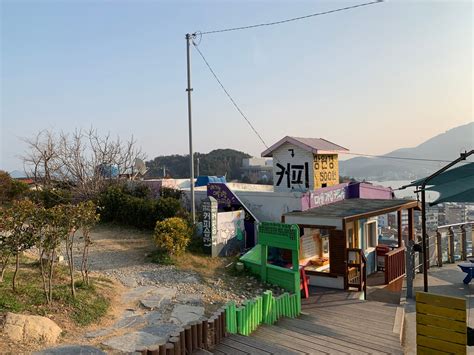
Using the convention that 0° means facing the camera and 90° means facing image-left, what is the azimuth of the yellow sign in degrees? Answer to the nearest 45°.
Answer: approximately 315°

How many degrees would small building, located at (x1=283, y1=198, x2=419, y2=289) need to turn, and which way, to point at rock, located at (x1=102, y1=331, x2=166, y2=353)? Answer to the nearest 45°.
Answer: approximately 45° to its right

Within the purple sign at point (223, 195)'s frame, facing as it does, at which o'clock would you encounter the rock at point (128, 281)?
The rock is roughly at 1 o'clock from the purple sign.

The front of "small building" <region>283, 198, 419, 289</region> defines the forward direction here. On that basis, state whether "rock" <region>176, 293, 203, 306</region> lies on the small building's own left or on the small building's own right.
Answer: on the small building's own right

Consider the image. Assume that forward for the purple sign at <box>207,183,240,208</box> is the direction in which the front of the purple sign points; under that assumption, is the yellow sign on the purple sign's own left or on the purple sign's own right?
on the purple sign's own left

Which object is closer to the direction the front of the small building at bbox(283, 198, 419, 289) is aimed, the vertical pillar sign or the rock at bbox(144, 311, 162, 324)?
the rock

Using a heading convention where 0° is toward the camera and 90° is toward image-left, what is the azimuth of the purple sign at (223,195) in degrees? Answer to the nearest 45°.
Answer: approximately 0°
